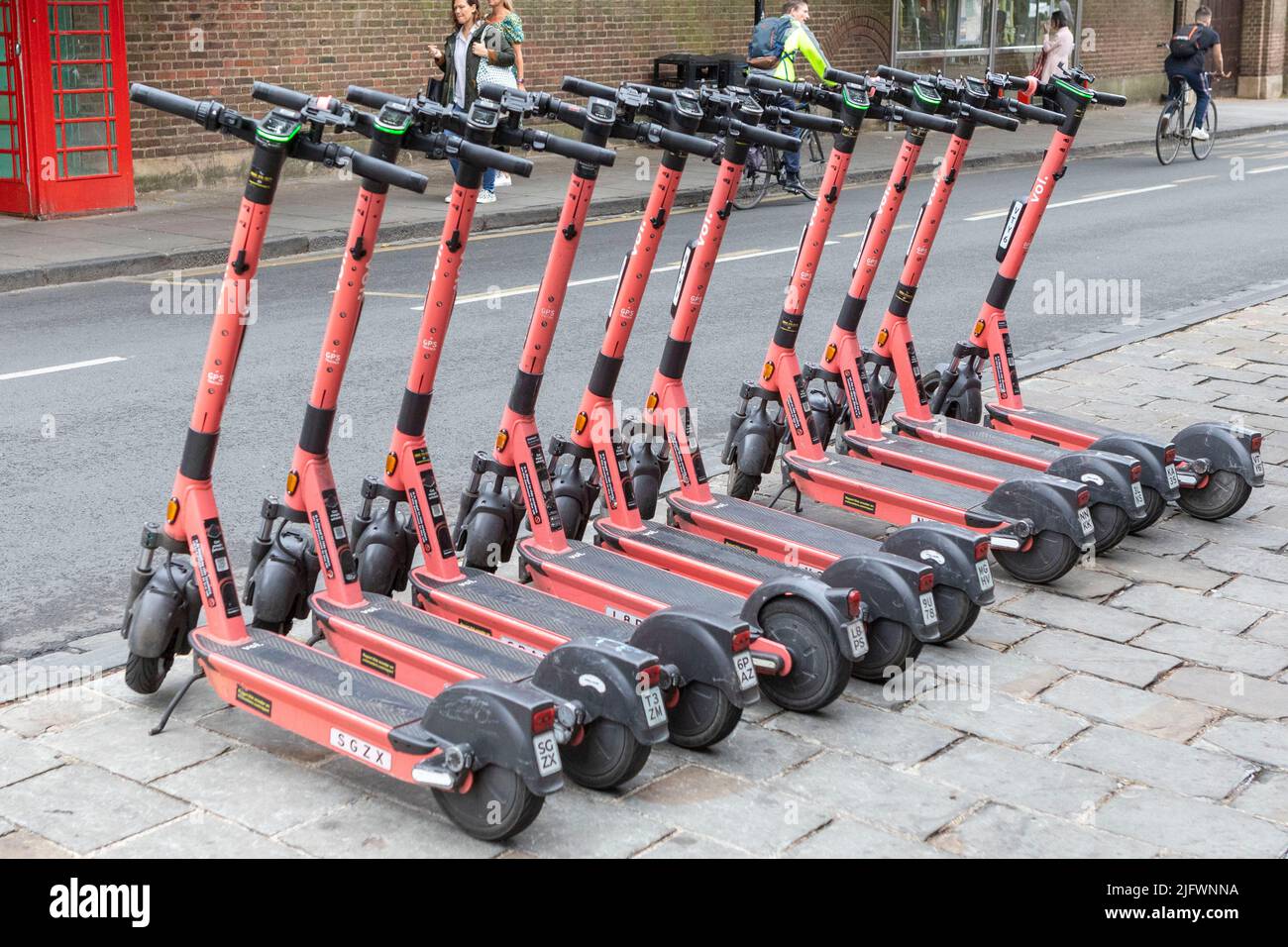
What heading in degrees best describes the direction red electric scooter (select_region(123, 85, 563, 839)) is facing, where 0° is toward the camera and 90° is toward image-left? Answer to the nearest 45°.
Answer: approximately 135°

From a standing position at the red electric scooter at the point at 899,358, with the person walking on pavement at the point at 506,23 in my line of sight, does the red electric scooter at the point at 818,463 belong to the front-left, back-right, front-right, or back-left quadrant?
back-left

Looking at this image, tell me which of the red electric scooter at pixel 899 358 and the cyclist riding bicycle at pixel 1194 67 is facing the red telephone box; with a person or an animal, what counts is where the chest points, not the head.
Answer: the red electric scooter

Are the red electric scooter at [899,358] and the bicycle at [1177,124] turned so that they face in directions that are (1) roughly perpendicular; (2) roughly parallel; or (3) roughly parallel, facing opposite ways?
roughly perpendicular

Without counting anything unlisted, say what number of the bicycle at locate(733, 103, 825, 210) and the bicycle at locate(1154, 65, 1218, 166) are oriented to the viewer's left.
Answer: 0

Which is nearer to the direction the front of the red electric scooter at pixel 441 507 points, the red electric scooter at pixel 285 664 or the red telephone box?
the red telephone box

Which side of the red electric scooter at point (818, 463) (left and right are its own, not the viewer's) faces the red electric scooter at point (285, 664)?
left

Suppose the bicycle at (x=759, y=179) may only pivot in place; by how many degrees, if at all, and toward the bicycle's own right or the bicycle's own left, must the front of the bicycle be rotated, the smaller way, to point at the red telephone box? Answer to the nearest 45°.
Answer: approximately 180°

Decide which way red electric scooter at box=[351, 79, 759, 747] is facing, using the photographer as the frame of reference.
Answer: facing away from the viewer and to the left of the viewer

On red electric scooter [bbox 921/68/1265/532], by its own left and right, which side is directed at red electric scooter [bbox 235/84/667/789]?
left

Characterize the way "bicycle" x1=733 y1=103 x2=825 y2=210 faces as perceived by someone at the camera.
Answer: facing away from the viewer and to the right of the viewer

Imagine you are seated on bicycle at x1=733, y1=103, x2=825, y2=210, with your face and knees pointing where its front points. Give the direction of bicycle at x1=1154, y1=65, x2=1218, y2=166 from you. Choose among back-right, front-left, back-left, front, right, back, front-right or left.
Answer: front

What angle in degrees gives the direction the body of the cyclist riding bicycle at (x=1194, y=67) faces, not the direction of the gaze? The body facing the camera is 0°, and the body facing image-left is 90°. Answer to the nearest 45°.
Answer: approximately 225°

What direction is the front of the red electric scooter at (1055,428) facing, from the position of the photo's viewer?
facing away from the viewer and to the left of the viewer

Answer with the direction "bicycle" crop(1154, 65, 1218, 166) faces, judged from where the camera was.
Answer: facing away from the viewer and to the right of the viewer

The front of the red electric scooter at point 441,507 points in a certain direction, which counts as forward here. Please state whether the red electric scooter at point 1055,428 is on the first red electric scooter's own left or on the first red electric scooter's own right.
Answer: on the first red electric scooter's own right
